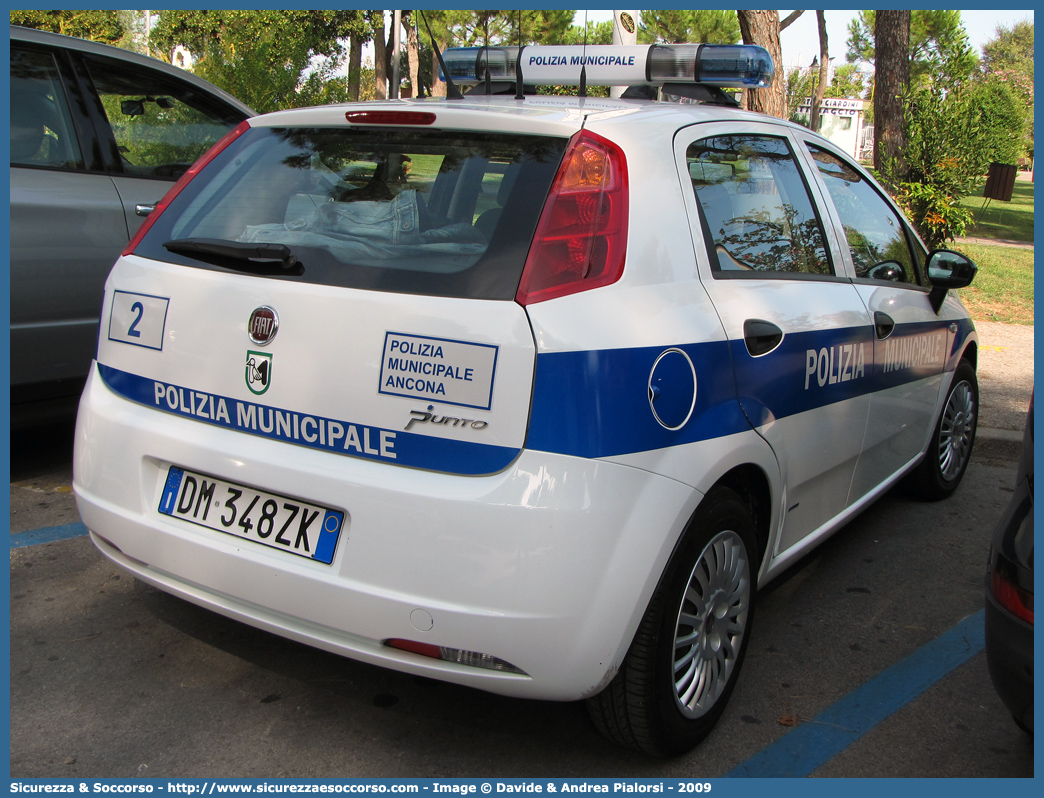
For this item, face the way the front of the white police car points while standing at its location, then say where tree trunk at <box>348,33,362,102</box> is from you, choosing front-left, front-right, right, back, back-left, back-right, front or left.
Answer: front-left

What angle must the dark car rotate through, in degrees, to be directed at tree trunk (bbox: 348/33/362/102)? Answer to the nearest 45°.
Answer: approximately 90° to its left

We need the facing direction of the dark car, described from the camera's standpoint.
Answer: facing away from the viewer and to the right of the viewer

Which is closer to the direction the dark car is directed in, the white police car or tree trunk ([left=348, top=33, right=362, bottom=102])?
the tree trunk

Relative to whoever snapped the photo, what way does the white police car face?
facing away from the viewer and to the right of the viewer

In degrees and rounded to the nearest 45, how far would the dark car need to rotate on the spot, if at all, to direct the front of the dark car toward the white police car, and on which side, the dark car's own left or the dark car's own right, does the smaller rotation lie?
approximately 135° to the dark car's own left

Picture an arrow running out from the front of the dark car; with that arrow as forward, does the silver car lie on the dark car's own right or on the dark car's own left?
on the dark car's own left

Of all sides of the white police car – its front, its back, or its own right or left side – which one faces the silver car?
left
